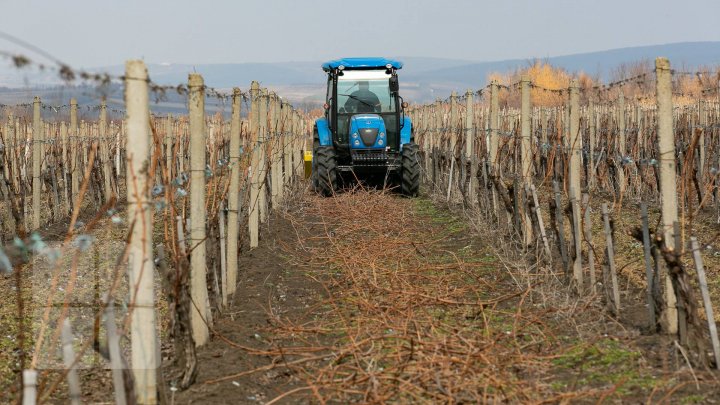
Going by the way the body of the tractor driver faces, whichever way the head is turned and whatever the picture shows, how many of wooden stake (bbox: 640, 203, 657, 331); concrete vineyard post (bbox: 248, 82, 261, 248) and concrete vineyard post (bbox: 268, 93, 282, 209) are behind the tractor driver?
0

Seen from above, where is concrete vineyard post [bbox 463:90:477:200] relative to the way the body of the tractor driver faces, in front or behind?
in front

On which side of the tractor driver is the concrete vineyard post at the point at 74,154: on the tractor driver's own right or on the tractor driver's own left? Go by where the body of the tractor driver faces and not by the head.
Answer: on the tractor driver's own right

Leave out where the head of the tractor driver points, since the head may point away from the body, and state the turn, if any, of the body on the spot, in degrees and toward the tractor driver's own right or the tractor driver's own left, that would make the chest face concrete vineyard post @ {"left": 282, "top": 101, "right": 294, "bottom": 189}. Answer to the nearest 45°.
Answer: approximately 45° to the tractor driver's own right

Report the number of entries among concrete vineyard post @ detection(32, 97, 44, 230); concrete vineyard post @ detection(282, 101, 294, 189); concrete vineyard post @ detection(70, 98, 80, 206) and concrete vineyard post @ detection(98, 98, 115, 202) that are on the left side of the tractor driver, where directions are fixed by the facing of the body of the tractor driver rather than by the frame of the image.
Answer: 0

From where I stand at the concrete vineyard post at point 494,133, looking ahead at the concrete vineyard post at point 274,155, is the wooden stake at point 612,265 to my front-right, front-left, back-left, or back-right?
back-left

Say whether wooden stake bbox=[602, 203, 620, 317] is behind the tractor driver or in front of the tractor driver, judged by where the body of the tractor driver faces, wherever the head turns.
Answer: in front

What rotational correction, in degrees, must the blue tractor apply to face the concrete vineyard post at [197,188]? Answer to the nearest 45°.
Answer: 0° — it already faces it

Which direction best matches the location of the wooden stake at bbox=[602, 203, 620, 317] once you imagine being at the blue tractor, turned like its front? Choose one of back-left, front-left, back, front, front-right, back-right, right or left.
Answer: front

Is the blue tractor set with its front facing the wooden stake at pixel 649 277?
yes

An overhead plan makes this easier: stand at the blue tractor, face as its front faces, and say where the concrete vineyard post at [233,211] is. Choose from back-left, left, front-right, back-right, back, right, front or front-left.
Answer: front

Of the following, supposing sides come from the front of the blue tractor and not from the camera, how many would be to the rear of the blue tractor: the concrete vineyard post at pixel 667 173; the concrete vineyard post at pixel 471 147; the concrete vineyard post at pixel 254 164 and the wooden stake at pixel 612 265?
0

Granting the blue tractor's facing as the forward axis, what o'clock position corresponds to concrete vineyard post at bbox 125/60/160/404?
The concrete vineyard post is roughly at 12 o'clock from the blue tractor.

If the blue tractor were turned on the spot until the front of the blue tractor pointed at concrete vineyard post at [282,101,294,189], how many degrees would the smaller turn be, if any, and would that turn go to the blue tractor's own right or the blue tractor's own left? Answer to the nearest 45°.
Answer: approximately 90° to the blue tractor's own right

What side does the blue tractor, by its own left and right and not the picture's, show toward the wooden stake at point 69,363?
front

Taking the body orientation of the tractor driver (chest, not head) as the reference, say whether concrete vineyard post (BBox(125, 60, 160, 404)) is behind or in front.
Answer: in front

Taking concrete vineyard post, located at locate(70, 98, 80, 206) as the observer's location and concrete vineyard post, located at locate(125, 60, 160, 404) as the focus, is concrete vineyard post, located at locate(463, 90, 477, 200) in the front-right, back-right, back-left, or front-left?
front-left

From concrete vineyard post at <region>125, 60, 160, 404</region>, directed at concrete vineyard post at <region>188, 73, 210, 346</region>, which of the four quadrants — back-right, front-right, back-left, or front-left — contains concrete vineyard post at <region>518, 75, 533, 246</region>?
front-right

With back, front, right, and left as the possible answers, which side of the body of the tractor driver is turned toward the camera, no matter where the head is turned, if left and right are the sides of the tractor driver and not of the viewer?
front
